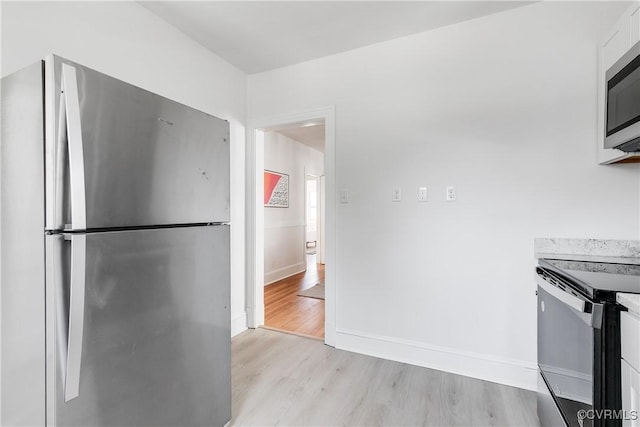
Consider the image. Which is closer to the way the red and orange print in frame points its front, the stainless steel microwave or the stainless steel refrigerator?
the stainless steel microwave

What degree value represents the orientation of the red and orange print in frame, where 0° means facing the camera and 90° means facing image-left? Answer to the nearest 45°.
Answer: approximately 315°

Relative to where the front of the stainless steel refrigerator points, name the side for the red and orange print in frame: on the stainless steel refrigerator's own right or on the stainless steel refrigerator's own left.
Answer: on the stainless steel refrigerator's own left

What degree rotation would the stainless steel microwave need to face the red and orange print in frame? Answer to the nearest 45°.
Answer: approximately 45° to its right

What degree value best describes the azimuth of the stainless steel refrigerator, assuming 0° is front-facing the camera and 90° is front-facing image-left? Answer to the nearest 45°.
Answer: approximately 315°

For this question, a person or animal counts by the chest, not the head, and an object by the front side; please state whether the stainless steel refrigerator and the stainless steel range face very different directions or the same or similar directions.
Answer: very different directions

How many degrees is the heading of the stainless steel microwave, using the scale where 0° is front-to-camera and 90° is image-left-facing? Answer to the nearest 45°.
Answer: approximately 45°

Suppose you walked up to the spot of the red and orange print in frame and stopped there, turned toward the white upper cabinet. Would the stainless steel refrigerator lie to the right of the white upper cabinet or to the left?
right
